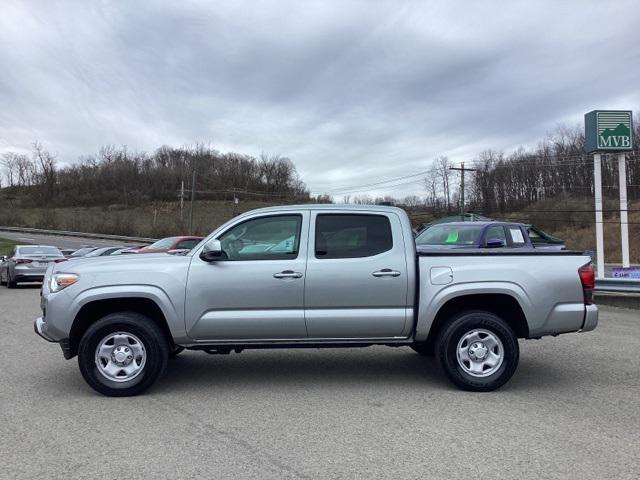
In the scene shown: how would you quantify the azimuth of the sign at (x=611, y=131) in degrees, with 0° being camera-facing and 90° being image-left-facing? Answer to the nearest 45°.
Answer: approximately 315°

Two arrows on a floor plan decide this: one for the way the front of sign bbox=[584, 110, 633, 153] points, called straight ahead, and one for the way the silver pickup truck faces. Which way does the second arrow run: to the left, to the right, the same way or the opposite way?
to the right

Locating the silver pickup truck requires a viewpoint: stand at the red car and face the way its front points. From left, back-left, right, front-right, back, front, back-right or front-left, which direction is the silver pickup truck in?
front-left

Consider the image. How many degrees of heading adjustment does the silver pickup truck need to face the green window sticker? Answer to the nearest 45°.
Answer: approximately 135° to its right

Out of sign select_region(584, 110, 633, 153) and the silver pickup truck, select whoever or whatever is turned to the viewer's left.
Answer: the silver pickup truck

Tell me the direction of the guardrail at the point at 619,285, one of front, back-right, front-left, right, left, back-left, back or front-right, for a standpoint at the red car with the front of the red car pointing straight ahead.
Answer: left

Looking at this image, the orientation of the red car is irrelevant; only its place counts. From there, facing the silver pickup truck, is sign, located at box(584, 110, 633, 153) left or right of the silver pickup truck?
left

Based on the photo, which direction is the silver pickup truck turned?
to the viewer's left

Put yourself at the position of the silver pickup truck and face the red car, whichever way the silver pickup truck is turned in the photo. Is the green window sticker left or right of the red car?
right

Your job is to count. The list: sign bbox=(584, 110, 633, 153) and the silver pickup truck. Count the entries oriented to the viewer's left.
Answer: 1

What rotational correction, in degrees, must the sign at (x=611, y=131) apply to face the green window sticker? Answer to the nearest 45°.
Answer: approximately 90° to its right
